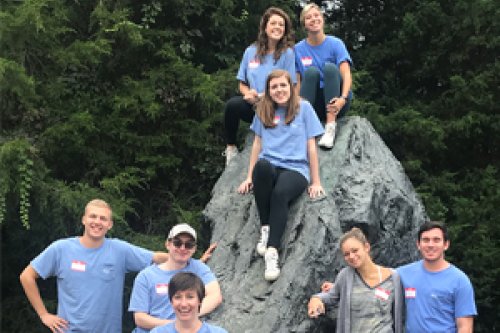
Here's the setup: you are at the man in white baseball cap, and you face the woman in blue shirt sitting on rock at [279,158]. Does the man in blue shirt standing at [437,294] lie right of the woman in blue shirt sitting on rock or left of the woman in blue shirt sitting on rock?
right

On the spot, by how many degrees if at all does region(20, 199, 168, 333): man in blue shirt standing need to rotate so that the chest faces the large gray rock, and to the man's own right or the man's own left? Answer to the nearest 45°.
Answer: approximately 90° to the man's own left

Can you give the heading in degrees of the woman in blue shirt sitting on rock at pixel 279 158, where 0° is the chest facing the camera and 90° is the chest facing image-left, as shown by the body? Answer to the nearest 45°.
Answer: approximately 0°

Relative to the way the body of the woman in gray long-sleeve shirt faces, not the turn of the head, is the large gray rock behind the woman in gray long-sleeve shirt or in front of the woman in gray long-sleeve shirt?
behind
